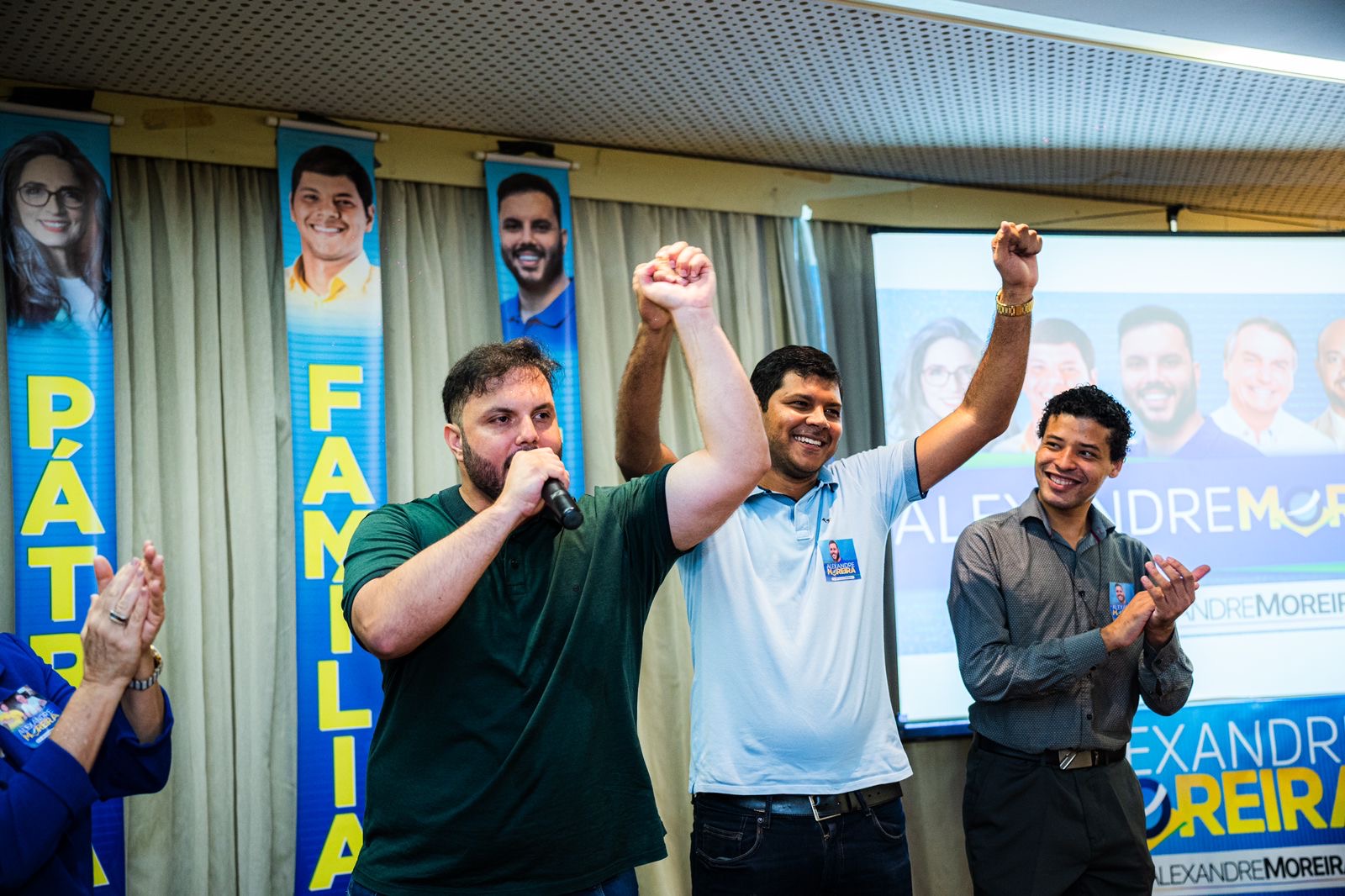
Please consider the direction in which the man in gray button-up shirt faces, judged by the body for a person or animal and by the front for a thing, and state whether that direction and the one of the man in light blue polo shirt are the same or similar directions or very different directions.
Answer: same or similar directions

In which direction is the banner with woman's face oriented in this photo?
toward the camera

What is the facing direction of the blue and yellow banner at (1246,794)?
toward the camera

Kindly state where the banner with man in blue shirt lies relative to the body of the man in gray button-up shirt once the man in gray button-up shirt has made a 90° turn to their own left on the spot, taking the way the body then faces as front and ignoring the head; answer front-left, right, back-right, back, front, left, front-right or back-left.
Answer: back-left

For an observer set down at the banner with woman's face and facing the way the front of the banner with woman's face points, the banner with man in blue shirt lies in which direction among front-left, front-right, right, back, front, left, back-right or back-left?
left

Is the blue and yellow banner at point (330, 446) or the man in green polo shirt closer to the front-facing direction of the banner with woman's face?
the man in green polo shirt

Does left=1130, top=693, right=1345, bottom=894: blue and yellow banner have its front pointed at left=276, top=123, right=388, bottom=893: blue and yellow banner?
no

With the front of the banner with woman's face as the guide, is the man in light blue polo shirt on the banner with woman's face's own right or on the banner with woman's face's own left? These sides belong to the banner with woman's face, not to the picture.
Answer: on the banner with woman's face's own left

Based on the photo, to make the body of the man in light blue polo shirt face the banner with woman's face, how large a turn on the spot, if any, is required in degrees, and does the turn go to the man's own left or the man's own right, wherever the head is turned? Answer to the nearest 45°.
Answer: approximately 135° to the man's own right

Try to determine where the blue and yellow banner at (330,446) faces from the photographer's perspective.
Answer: facing the viewer

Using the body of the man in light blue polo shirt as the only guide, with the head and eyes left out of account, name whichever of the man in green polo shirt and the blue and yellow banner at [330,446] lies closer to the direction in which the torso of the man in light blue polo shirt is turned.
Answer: the man in green polo shirt

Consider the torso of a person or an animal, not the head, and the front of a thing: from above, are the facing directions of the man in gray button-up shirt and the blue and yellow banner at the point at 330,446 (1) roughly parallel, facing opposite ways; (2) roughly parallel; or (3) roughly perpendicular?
roughly parallel

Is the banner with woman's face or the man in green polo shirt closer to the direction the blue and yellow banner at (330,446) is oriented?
the man in green polo shirt

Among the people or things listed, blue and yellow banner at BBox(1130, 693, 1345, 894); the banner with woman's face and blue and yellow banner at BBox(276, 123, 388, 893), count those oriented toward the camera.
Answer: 3

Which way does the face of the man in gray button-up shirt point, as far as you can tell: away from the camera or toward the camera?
toward the camera

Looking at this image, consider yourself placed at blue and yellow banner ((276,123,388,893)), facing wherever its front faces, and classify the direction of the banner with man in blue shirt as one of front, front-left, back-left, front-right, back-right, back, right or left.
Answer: left

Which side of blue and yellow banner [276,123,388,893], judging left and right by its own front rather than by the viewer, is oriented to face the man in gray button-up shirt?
left

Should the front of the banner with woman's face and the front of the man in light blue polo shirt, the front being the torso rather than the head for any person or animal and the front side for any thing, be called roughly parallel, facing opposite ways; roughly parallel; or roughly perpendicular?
roughly parallel
